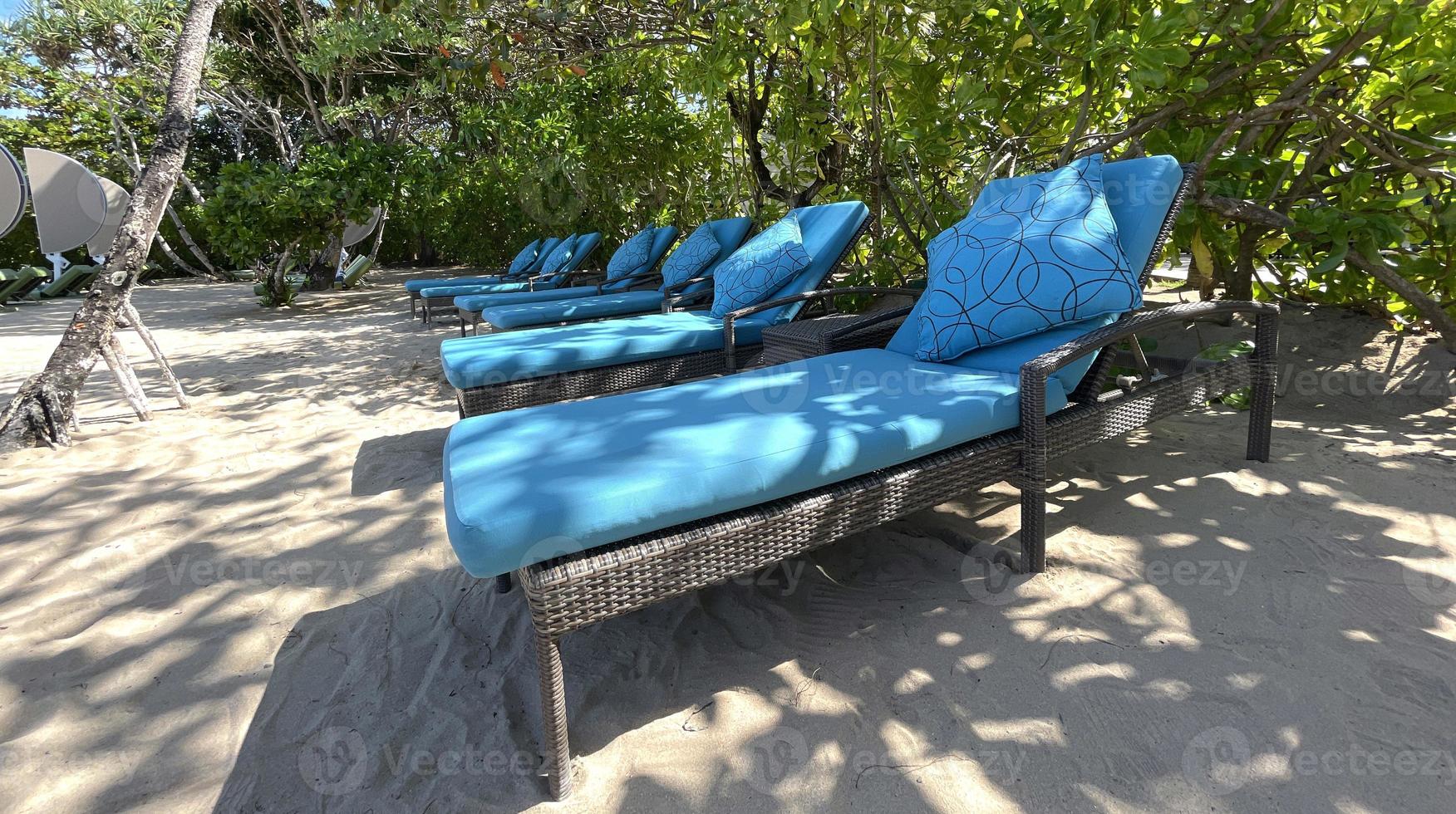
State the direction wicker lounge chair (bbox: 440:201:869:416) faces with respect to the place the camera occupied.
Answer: facing the viewer and to the left of the viewer

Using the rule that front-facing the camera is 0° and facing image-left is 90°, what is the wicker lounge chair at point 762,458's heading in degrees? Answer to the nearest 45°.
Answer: approximately 45°

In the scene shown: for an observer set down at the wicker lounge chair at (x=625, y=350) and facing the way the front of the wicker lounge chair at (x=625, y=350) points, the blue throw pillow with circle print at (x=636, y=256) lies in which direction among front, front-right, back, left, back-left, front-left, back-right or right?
back-right

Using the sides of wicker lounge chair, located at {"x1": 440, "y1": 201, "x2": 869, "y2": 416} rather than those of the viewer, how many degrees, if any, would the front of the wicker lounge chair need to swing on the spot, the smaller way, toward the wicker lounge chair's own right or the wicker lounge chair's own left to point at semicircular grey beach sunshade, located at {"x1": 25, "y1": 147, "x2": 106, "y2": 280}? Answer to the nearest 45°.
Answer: approximately 90° to the wicker lounge chair's own right

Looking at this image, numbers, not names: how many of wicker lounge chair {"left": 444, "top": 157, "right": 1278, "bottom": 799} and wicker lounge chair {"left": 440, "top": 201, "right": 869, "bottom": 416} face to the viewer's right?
0

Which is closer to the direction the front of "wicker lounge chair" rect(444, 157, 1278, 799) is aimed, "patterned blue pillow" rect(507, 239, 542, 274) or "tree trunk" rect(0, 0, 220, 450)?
the tree trunk

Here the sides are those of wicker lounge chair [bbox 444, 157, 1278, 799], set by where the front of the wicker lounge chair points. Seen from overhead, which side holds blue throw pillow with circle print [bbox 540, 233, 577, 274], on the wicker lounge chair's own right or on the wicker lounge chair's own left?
on the wicker lounge chair's own right

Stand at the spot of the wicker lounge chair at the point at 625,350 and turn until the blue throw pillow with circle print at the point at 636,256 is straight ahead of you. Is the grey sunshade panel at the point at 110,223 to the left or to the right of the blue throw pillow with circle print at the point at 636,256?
left

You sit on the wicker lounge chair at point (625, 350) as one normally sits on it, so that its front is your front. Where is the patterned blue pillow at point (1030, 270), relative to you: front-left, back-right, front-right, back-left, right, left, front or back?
left

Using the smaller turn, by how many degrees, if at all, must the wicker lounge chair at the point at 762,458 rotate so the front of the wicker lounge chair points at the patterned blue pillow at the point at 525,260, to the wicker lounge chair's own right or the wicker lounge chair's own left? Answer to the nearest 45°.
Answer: approximately 90° to the wicker lounge chair's own right

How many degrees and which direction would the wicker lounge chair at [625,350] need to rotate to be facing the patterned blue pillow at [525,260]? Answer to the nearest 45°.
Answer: approximately 135° to its right

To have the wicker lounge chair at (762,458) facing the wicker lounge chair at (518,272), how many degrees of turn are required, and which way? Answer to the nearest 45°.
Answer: approximately 90° to its right

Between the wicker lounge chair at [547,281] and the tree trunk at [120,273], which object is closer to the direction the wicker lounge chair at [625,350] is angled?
the tree trunk

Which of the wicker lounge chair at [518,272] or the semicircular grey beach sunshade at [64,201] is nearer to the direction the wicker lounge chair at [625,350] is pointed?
the semicircular grey beach sunshade
